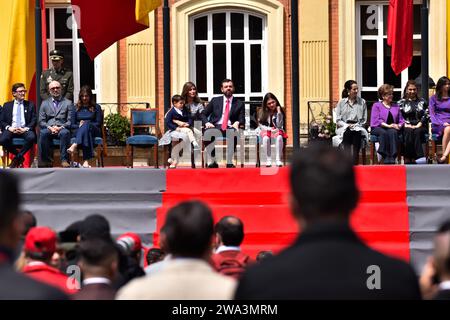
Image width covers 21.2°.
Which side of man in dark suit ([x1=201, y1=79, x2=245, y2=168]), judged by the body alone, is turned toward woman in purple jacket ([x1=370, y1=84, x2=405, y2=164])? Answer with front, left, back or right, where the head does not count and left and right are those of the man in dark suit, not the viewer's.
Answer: left

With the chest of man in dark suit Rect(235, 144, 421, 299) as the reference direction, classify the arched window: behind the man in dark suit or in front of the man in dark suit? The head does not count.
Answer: in front

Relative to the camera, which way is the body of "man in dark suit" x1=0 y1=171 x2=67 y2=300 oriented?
away from the camera

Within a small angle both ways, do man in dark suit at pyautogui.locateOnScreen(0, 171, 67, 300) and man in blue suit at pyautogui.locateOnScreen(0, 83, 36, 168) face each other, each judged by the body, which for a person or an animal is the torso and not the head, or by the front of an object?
yes

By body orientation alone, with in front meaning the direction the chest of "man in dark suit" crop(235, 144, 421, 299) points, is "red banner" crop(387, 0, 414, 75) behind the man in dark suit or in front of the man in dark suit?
in front

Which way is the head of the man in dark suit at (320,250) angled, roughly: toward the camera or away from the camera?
away from the camera

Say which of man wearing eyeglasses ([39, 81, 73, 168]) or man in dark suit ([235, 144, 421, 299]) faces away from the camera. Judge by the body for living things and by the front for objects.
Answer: the man in dark suit

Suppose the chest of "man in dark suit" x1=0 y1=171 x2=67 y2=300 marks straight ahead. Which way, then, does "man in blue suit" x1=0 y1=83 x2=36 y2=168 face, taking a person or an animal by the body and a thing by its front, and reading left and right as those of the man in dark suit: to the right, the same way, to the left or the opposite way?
the opposite way

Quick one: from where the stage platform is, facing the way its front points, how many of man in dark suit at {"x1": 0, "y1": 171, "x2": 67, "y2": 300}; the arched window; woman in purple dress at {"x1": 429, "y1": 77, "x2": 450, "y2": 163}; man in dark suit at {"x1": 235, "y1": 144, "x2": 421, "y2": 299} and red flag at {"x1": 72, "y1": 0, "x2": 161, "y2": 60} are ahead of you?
2

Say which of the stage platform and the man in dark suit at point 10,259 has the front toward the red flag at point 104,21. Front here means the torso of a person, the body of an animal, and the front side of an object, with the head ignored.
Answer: the man in dark suit

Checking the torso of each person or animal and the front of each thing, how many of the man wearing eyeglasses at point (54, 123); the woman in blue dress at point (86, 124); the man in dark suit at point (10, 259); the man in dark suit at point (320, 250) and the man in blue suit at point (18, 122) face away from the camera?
2

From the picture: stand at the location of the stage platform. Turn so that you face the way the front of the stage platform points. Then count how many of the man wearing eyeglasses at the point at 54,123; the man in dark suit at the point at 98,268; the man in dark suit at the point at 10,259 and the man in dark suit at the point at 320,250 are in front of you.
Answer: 3
